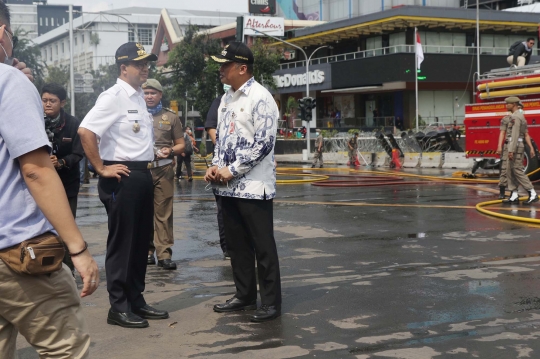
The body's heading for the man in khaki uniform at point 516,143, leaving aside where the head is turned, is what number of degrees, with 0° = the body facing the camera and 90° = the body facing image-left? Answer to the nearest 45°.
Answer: approximately 90°

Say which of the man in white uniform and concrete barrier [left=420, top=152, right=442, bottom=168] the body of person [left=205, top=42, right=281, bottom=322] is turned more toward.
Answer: the man in white uniform

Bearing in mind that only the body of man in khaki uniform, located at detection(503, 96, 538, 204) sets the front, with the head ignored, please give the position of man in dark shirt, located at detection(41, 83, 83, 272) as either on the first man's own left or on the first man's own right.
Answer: on the first man's own left

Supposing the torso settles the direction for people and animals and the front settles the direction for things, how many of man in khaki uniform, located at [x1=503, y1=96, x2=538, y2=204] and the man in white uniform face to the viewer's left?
1

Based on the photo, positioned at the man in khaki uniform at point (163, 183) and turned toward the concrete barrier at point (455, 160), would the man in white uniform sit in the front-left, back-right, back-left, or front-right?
back-right

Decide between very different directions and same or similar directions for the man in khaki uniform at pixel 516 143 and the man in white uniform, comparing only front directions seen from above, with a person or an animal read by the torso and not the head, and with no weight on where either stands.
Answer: very different directions

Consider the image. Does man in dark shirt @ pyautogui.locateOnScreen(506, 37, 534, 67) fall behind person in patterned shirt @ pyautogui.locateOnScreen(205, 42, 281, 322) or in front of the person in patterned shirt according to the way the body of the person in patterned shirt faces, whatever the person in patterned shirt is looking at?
behind

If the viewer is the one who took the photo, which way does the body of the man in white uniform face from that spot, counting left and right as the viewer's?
facing the viewer and to the right of the viewer

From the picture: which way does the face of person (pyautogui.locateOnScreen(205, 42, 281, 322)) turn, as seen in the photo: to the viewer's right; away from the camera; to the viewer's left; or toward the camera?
to the viewer's left
